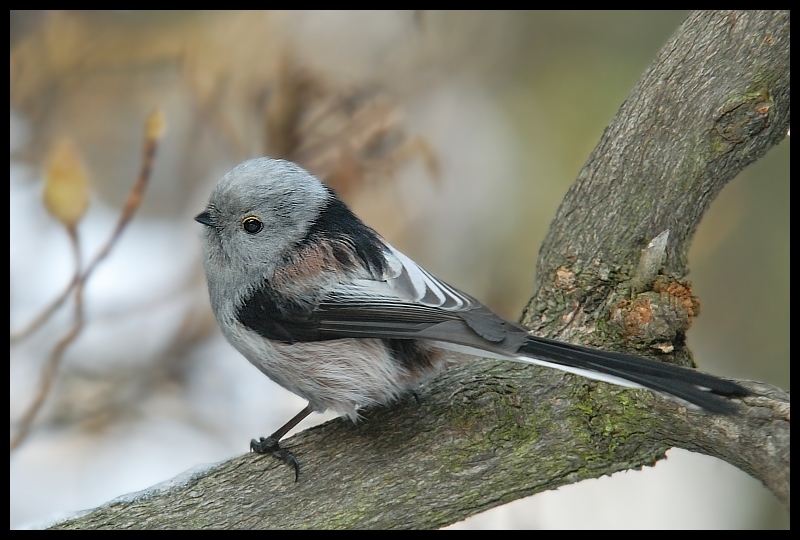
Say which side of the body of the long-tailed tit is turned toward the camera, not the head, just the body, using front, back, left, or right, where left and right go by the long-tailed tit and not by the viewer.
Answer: left
